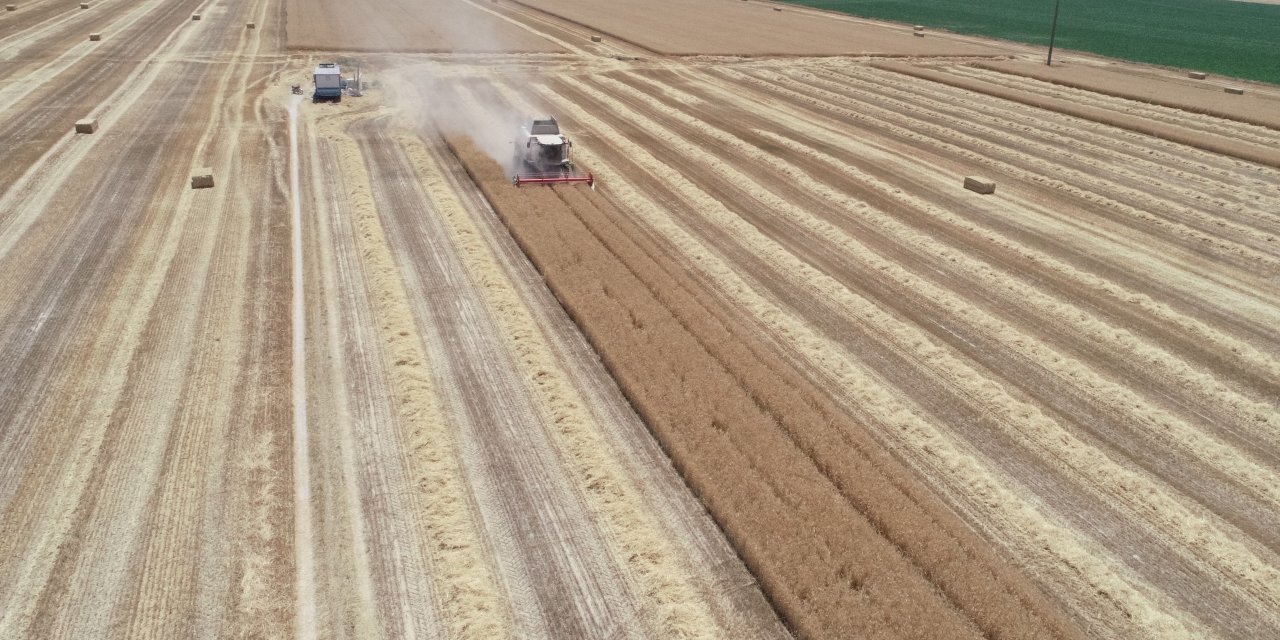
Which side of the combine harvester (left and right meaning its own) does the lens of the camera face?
front

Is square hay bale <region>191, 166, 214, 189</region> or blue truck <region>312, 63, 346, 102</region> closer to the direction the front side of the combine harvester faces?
the square hay bale

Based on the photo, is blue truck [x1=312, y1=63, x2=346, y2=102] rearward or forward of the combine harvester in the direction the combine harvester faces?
rearward

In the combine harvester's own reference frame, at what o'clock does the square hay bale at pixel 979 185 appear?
The square hay bale is roughly at 9 o'clock from the combine harvester.

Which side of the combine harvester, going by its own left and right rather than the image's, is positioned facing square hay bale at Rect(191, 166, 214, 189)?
right

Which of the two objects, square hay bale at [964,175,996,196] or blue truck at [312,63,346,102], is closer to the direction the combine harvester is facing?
the square hay bale
